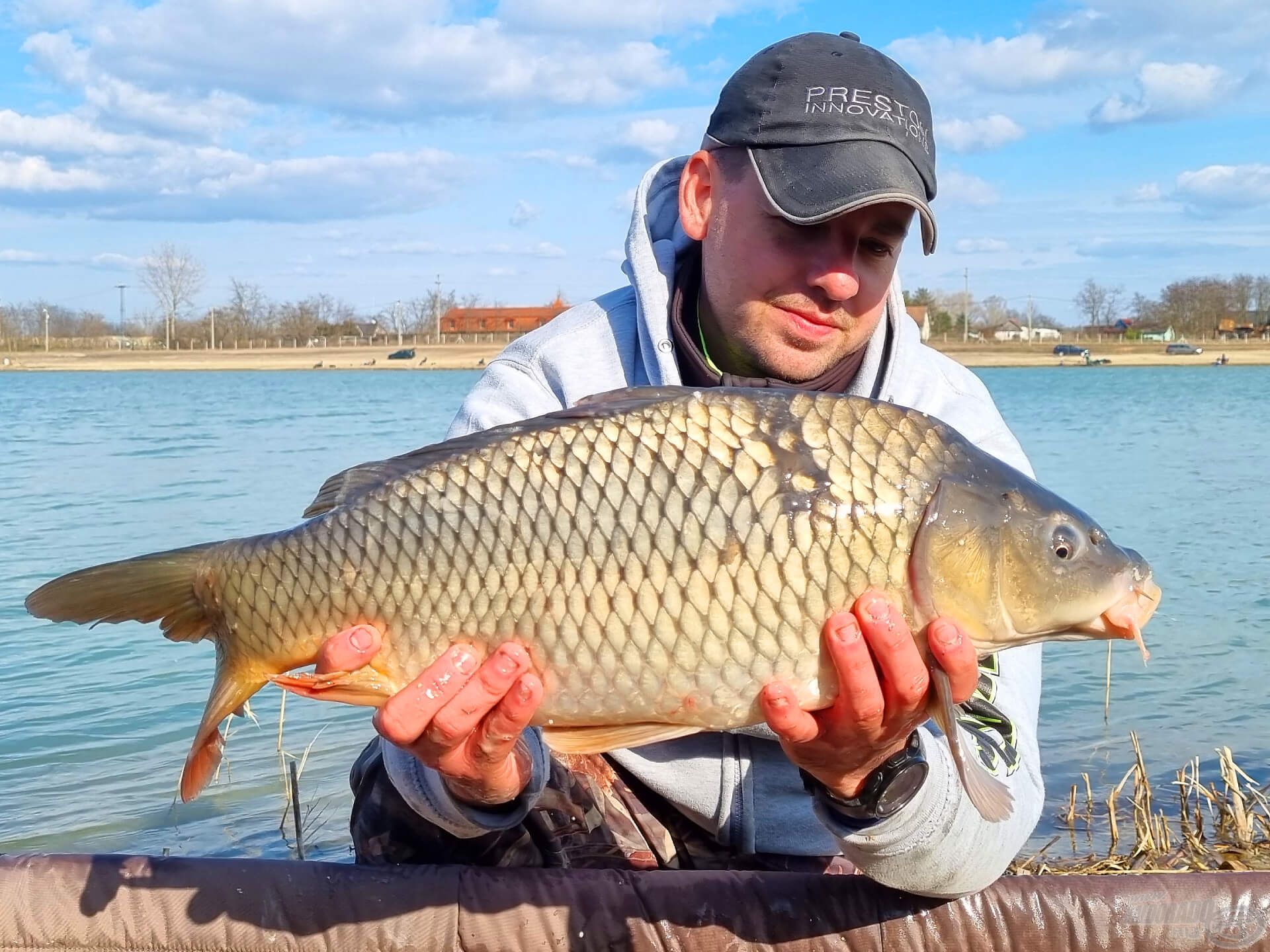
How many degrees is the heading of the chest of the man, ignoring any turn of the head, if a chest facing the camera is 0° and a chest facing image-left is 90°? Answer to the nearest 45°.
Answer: approximately 0°

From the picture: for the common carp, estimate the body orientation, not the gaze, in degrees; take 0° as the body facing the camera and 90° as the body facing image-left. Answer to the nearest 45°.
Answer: approximately 270°
